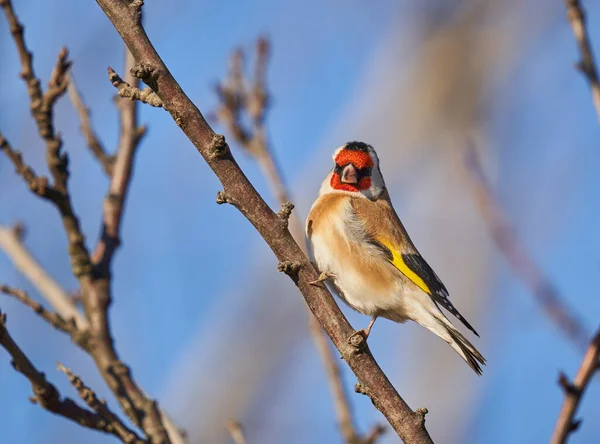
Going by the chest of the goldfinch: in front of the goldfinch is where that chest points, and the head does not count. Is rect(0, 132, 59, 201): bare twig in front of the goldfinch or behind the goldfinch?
in front

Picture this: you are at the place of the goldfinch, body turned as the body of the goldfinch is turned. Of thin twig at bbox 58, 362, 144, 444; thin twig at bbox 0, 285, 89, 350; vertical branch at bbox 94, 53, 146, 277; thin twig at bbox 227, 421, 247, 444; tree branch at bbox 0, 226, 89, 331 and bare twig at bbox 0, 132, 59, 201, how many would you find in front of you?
6

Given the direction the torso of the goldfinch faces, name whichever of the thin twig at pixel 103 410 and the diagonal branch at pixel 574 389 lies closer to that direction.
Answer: the thin twig

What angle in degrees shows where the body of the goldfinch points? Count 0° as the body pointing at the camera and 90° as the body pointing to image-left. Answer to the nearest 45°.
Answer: approximately 45°

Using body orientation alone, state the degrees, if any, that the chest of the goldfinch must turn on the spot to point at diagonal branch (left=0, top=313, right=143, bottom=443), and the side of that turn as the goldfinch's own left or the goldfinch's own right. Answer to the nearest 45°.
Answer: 0° — it already faces it

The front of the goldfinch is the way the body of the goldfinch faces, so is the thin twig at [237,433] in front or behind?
in front
